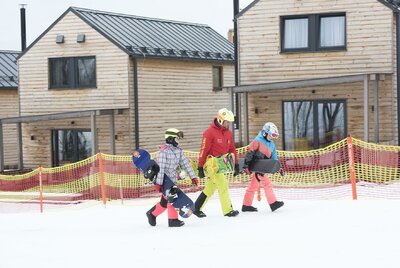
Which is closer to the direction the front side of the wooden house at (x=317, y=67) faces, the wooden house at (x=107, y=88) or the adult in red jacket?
the adult in red jacket

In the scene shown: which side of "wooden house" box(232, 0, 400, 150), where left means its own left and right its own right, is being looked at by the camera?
front

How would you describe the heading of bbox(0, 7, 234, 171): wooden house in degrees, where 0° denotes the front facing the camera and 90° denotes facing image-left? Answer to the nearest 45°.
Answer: approximately 45°

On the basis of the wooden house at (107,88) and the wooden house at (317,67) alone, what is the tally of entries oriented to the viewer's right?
0

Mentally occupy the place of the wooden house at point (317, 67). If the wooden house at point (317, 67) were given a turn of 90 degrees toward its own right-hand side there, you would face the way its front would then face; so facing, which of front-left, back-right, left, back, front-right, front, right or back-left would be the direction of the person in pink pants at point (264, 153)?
left

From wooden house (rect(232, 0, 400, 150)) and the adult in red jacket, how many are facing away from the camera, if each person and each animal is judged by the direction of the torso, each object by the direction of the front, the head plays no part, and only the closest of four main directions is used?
0

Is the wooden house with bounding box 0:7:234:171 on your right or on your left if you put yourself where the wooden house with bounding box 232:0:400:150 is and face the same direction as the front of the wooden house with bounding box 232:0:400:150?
on your right
